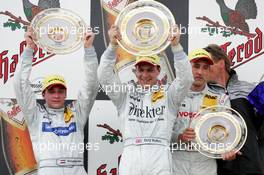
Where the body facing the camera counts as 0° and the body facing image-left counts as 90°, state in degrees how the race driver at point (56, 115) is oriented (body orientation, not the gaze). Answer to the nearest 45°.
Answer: approximately 0°

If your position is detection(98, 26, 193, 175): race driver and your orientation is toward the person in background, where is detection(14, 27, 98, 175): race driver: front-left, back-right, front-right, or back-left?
back-left

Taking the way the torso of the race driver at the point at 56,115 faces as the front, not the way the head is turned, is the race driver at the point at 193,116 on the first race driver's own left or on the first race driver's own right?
on the first race driver's own left

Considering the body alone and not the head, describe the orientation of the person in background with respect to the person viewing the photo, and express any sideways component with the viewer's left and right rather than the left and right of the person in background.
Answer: facing to the left of the viewer

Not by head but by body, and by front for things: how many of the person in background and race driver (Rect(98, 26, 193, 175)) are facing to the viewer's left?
1

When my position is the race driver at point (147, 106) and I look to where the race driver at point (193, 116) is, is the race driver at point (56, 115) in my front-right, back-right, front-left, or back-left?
back-left

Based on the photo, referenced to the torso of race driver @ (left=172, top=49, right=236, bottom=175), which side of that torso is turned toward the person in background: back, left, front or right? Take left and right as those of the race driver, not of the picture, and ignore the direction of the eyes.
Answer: left
